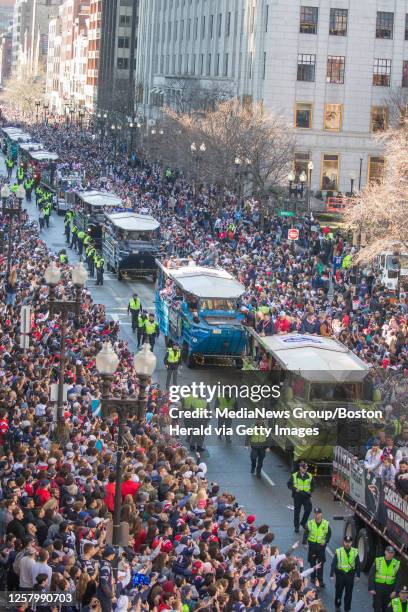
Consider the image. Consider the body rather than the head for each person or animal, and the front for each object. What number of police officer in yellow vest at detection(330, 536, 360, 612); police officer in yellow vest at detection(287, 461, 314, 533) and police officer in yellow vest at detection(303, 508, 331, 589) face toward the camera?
3

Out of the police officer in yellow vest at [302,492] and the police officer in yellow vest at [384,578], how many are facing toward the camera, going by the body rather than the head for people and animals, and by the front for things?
2

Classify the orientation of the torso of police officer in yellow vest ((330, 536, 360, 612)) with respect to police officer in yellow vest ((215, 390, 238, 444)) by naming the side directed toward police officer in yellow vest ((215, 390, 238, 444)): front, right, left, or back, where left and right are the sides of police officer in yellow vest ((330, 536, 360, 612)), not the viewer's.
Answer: back

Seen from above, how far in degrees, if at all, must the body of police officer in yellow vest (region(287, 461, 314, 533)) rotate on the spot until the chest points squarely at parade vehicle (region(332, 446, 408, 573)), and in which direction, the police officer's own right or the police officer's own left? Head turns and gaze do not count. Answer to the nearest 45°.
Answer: approximately 45° to the police officer's own left

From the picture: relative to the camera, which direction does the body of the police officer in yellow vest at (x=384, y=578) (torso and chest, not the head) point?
toward the camera

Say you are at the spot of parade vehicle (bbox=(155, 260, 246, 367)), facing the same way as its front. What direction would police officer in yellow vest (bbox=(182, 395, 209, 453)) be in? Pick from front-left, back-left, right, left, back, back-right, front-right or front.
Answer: front-right

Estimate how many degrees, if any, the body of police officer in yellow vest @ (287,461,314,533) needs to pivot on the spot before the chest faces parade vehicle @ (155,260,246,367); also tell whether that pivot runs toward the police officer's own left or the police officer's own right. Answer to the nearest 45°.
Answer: approximately 180°

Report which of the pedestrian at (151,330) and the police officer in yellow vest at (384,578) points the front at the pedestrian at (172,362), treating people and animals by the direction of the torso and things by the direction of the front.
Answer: the pedestrian at (151,330)

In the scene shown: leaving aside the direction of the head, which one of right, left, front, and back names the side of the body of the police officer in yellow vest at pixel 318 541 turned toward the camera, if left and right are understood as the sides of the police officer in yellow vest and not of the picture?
front
